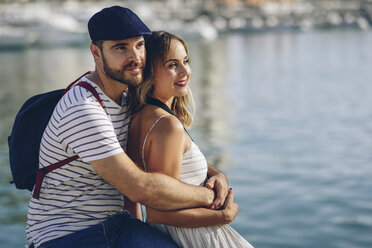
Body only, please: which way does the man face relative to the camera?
to the viewer's right

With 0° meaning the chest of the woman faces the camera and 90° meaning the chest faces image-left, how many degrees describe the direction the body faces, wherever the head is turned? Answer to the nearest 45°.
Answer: approximately 270°

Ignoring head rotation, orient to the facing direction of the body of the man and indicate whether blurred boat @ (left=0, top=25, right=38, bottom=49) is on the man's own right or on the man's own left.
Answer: on the man's own left

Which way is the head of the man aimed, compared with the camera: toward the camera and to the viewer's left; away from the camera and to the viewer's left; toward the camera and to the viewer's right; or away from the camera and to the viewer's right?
toward the camera and to the viewer's right

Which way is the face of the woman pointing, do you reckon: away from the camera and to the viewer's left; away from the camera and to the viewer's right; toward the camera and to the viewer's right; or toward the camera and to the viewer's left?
toward the camera and to the viewer's right

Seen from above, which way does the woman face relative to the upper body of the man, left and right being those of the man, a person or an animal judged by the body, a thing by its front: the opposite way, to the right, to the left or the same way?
the same way
